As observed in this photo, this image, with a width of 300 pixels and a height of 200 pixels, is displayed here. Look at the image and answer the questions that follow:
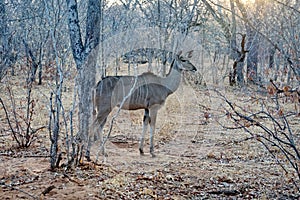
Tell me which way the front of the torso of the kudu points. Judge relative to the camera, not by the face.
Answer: to the viewer's right

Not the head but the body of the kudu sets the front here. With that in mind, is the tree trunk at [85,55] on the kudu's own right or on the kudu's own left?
on the kudu's own right
